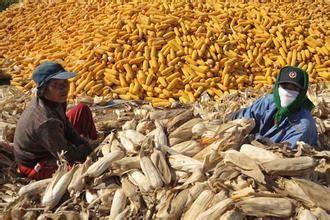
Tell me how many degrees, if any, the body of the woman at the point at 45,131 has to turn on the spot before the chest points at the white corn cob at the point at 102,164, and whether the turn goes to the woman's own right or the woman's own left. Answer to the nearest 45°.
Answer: approximately 45° to the woman's own right

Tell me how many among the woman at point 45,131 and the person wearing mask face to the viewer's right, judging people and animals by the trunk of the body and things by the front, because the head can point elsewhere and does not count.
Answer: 1

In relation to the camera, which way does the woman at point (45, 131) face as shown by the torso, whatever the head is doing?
to the viewer's right

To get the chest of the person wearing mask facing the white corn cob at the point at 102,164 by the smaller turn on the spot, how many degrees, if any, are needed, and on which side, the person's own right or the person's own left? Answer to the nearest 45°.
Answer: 0° — they already face it

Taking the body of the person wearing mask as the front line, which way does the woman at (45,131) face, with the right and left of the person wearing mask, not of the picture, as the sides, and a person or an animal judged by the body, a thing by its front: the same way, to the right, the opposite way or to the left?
the opposite way

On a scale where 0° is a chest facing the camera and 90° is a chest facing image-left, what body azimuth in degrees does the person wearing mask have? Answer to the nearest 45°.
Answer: approximately 45°

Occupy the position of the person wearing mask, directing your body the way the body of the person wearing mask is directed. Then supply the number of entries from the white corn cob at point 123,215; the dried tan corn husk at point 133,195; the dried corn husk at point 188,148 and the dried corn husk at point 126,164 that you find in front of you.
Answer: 4

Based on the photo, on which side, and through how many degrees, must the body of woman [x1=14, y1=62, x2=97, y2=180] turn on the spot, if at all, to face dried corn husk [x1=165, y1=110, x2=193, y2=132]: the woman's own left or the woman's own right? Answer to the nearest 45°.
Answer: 0° — they already face it

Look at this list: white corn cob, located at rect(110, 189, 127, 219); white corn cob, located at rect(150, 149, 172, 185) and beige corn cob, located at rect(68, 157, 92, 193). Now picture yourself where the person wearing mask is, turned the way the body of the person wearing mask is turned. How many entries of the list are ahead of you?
3

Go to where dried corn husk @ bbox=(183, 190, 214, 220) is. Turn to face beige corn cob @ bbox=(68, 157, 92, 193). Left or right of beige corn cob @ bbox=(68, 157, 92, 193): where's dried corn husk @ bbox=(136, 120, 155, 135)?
right

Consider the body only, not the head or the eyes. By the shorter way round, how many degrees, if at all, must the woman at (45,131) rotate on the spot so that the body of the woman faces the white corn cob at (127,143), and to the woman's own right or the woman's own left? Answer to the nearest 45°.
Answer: approximately 45° to the woman's own right
